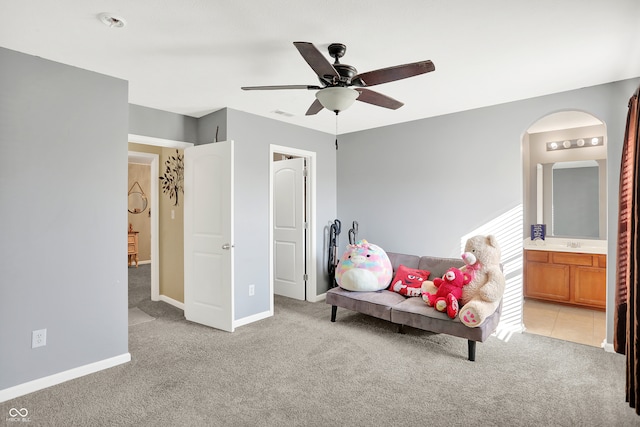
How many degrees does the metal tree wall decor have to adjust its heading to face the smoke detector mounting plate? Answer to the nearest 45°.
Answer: approximately 45° to its left

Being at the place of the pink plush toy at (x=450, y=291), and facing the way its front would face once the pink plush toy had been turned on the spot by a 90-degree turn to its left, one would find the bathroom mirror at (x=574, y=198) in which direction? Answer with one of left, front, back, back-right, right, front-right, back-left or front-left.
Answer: left

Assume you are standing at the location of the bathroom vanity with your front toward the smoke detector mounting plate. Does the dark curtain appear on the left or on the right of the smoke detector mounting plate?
left

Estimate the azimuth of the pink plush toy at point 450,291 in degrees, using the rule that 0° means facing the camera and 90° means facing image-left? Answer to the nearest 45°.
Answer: approximately 45°

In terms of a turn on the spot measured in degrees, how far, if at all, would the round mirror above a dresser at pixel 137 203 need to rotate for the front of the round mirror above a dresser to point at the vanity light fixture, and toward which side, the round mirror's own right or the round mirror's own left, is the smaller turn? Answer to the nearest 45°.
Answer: approximately 45° to the round mirror's own left

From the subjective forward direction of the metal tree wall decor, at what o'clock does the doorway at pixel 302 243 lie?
The doorway is roughly at 8 o'clock from the metal tree wall decor.

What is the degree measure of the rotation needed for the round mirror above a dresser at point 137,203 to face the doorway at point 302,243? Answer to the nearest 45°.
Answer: approximately 45° to its left
